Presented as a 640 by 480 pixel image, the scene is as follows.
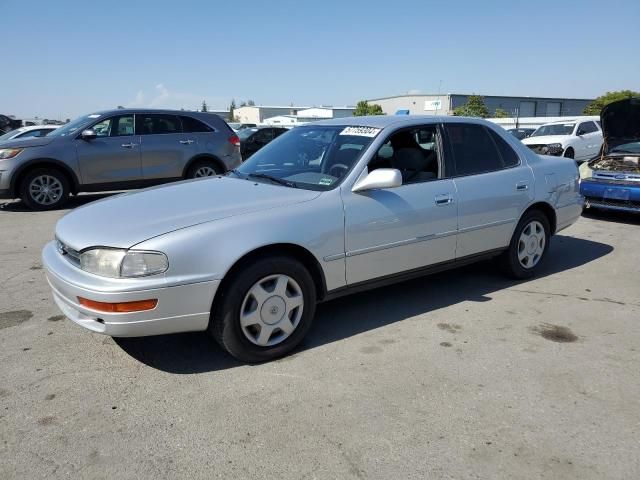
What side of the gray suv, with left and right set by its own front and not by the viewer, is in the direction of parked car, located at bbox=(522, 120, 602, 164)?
back

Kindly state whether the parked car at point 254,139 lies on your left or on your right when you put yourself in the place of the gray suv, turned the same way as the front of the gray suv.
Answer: on your right

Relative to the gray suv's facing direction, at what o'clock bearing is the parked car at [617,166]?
The parked car is roughly at 7 o'clock from the gray suv.

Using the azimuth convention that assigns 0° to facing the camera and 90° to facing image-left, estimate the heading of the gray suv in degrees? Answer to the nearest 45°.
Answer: approximately 90°

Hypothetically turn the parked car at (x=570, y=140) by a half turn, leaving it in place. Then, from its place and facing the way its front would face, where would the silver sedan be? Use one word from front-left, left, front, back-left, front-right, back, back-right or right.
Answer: back-right

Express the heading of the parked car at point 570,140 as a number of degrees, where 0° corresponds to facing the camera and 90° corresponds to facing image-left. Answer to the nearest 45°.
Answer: approximately 45°

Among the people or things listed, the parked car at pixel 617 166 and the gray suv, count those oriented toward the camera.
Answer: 1
